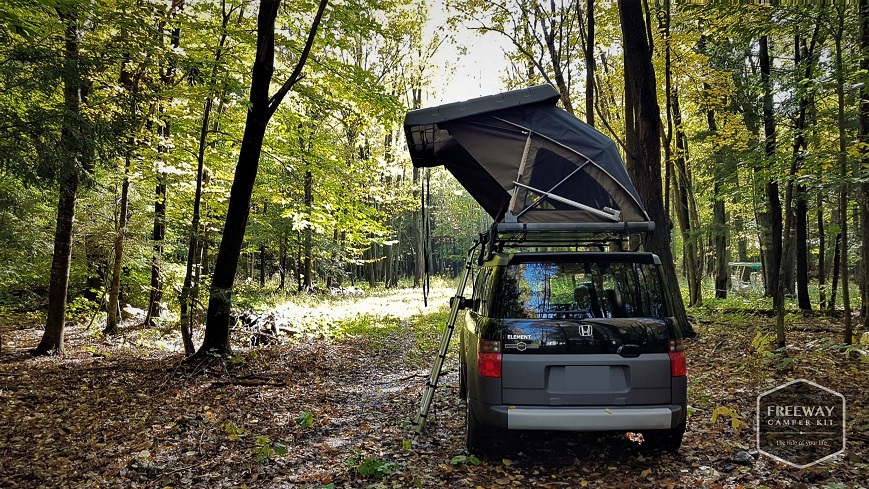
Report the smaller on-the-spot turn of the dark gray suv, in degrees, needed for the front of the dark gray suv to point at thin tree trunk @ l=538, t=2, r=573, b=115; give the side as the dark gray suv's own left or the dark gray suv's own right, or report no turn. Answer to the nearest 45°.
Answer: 0° — it already faces it

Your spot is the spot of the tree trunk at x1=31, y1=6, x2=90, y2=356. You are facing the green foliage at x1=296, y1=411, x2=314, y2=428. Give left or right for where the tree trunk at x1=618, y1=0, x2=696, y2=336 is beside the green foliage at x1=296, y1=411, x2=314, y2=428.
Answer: left

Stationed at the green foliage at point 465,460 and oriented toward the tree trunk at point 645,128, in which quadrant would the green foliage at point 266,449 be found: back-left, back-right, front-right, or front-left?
back-left

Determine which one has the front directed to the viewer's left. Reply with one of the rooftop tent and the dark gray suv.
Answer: the rooftop tent

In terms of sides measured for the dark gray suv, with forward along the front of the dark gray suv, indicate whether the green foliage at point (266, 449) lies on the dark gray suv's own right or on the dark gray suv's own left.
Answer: on the dark gray suv's own left

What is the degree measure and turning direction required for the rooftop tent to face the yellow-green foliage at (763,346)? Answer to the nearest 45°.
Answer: approximately 135° to its right

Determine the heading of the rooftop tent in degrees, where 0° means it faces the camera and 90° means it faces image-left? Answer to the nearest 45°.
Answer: approximately 90°

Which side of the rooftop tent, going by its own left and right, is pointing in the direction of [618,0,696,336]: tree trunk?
right

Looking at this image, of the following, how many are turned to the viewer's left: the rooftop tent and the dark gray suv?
1

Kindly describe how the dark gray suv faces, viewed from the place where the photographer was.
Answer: facing away from the viewer

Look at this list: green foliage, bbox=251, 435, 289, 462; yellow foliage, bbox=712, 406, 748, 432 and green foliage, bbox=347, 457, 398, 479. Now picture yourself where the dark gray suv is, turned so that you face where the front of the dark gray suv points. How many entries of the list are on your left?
2
